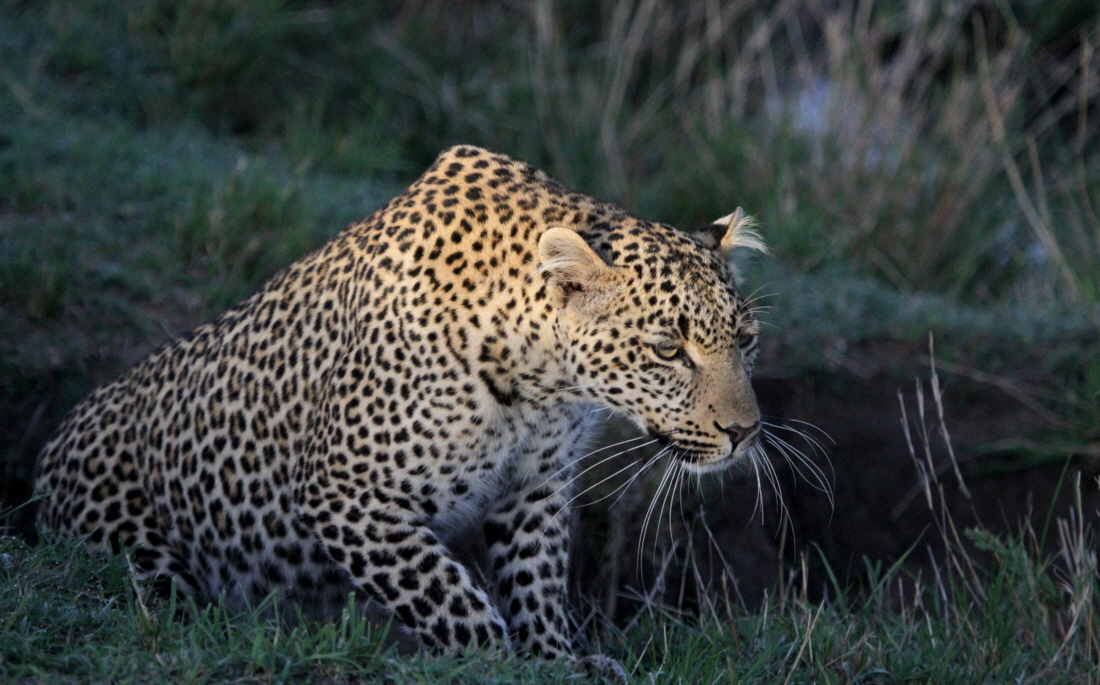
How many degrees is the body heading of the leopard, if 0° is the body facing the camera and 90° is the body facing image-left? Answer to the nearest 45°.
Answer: approximately 315°
